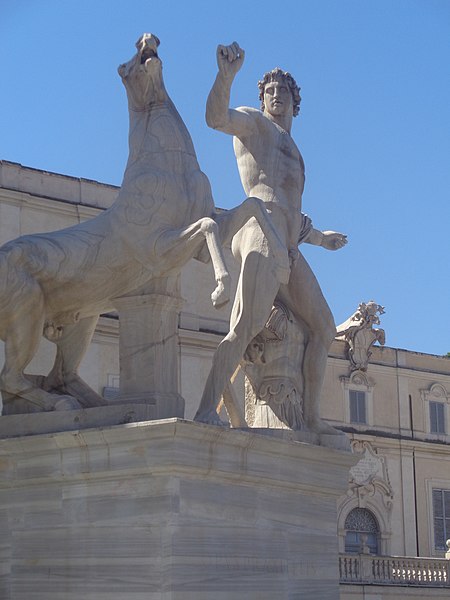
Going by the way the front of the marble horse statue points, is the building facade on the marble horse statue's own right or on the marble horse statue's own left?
on the marble horse statue's own left

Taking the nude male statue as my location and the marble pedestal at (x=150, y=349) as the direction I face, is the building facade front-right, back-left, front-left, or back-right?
back-right

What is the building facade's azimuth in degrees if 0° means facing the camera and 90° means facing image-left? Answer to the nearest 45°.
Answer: approximately 315°

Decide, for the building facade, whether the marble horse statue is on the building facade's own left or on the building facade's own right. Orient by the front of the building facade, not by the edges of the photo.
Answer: on the building facade's own right
